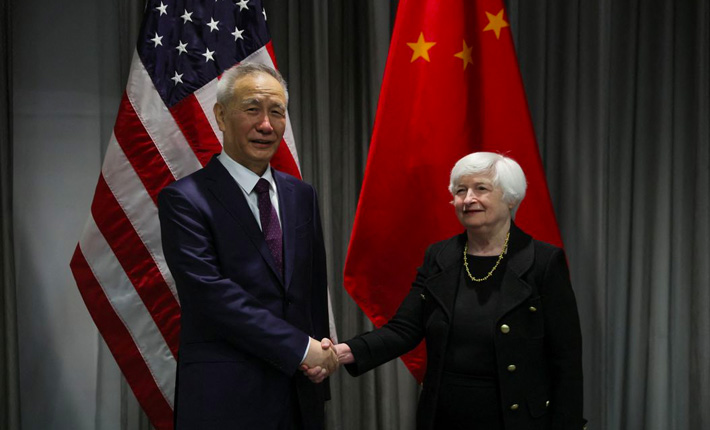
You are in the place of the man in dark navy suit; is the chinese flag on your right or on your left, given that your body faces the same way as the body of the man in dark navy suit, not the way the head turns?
on your left

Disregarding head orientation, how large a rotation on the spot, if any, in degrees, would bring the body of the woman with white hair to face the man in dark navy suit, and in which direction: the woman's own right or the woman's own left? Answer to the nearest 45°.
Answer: approximately 45° to the woman's own right

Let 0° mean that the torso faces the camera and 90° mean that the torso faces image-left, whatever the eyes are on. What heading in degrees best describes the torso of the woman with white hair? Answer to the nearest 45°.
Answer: approximately 45°

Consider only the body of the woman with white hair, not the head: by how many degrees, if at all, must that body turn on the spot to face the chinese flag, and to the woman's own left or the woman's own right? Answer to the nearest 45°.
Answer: approximately 135° to the woman's own right

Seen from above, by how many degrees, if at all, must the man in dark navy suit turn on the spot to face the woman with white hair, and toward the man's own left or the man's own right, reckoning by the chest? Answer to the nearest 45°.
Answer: approximately 45° to the man's own left

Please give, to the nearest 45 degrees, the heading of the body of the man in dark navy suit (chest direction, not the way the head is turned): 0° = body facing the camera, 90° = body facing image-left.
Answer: approximately 315°

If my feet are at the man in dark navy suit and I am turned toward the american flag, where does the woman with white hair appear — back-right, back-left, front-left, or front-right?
back-right

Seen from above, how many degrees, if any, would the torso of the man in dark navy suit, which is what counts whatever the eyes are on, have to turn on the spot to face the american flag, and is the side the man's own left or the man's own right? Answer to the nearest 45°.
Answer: approximately 180°
